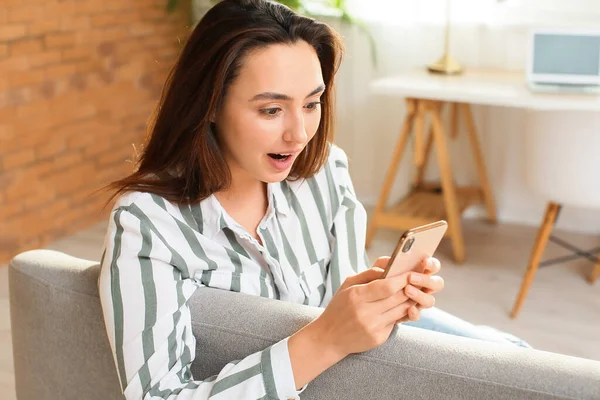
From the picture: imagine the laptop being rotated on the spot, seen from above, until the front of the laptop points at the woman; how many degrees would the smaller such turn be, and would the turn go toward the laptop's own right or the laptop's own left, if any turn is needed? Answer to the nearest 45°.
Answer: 0° — it already faces them

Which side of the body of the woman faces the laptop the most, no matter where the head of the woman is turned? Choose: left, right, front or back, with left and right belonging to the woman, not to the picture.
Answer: left

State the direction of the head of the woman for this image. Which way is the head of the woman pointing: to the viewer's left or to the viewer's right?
to the viewer's right

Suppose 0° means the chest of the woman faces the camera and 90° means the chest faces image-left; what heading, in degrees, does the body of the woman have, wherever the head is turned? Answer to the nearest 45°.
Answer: approximately 315°

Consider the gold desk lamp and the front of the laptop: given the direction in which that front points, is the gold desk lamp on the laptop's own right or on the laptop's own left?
on the laptop's own right

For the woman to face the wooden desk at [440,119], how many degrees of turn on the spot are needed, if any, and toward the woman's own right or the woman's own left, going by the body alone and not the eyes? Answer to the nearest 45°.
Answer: approximately 135° to the woman's own left

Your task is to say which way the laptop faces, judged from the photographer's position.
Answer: facing the viewer

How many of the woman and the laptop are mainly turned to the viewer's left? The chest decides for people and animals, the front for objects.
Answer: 0

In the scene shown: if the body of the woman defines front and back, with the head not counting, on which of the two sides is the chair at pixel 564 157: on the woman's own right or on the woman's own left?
on the woman's own left

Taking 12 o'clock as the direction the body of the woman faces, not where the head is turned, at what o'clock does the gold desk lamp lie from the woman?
The gold desk lamp is roughly at 8 o'clock from the woman.
